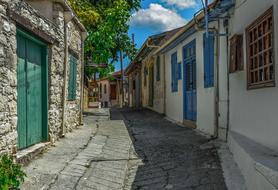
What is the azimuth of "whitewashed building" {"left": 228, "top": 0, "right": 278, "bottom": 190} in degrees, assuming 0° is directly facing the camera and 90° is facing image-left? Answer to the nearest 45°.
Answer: approximately 45°
